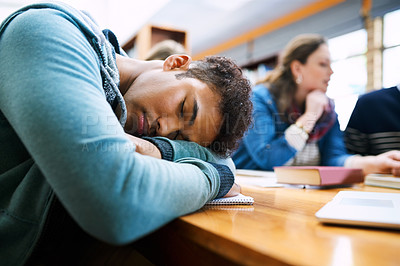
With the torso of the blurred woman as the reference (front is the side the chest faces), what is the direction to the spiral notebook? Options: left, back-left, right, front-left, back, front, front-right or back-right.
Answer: front-right

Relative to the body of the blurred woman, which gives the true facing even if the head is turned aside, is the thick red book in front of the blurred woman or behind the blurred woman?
in front

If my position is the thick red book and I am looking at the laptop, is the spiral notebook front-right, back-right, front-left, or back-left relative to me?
front-right

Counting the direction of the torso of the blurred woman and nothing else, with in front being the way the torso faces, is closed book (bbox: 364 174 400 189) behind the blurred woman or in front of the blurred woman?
in front

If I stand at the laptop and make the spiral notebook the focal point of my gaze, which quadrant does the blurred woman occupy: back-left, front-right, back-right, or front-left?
front-right

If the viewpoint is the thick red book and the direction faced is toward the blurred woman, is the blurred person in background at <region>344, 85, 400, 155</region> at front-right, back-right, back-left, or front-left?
front-right
